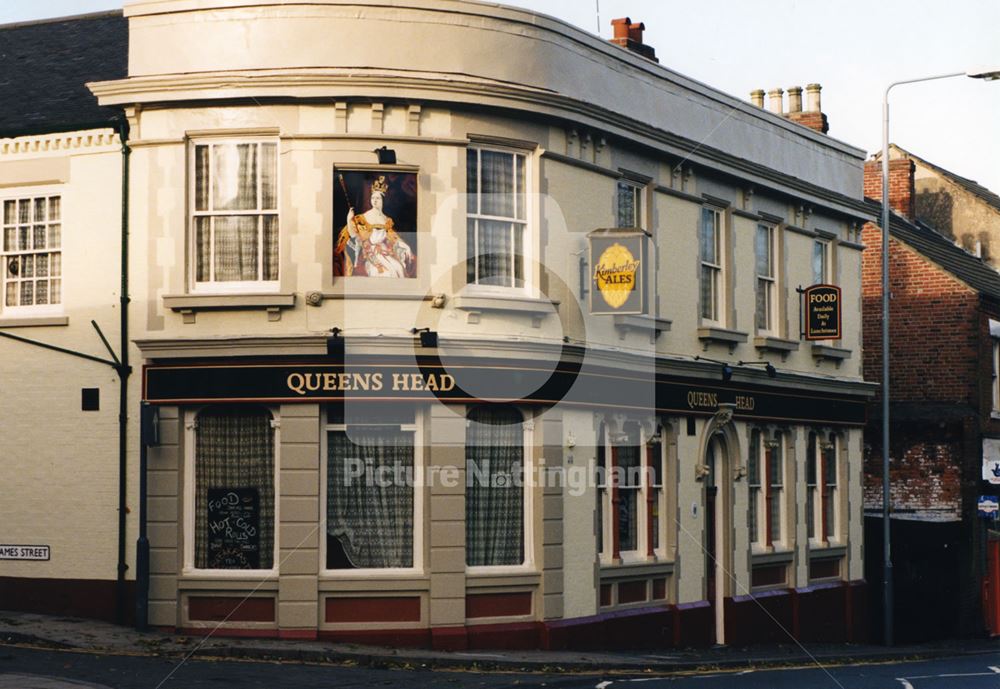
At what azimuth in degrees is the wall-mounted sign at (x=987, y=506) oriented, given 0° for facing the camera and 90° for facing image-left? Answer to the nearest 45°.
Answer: approximately 0°

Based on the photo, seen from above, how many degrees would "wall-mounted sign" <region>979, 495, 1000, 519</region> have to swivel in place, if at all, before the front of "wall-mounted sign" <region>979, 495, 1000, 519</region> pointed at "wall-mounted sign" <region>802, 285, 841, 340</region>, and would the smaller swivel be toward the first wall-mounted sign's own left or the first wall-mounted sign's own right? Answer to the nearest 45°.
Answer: approximately 45° to the first wall-mounted sign's own right

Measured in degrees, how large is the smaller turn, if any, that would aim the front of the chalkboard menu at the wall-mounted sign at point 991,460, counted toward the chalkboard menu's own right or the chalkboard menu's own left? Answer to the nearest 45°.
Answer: approximately 135° to the chalkboard menu's own left

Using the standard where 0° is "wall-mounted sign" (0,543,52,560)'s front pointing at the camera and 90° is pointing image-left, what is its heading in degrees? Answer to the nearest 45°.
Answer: approximately 0°

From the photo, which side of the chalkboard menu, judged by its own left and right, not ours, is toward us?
front

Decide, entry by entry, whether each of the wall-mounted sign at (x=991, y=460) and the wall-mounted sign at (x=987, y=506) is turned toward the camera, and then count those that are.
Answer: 2
